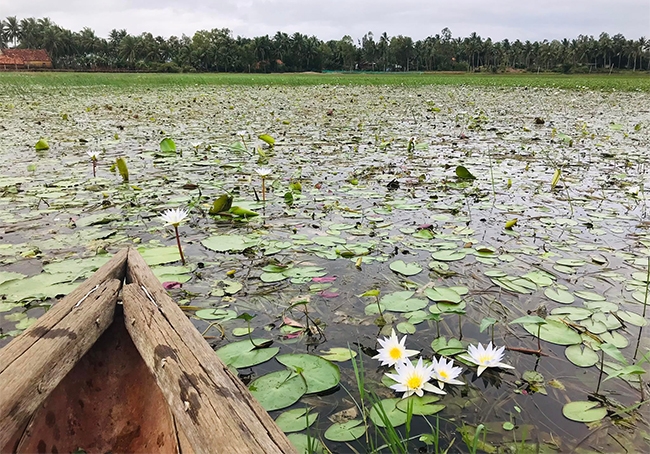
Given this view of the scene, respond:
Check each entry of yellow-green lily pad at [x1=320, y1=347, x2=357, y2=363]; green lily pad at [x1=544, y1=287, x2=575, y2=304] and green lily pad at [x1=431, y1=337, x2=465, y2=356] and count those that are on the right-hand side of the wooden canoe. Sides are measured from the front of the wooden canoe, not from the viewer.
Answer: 3

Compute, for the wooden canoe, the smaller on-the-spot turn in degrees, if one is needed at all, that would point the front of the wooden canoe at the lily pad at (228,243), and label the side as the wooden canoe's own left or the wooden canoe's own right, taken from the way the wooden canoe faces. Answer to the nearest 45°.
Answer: approximately 45° to the wooden canoe's own right

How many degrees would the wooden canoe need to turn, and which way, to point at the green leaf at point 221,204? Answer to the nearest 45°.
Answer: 0° — it already faces it

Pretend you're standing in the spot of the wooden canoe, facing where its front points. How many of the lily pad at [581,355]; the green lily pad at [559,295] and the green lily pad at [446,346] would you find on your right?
3

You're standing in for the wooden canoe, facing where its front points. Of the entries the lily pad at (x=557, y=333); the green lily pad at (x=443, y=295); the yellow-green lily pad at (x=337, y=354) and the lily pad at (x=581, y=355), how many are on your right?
4

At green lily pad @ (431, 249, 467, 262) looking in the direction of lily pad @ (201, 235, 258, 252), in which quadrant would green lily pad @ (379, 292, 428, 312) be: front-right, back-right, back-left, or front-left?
front-left

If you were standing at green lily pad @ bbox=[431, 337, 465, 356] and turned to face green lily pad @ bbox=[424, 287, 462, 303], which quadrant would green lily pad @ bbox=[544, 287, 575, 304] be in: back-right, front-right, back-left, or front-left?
front-right

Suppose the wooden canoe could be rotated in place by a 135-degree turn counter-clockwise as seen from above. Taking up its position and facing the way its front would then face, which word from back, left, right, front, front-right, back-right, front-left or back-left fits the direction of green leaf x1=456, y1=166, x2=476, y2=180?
back

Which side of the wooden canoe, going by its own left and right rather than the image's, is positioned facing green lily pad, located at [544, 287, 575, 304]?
right

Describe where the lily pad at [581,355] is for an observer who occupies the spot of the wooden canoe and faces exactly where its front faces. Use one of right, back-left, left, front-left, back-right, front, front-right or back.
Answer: right

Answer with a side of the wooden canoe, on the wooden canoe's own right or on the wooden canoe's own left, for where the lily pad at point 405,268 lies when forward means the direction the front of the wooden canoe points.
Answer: on the wooden canoe's own right

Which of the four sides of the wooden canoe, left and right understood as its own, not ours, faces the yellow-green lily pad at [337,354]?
right

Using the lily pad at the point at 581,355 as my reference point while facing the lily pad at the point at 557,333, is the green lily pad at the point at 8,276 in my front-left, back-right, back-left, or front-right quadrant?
front-left

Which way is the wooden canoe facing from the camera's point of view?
away from the camera

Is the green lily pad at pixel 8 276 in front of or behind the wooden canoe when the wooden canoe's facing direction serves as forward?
in front

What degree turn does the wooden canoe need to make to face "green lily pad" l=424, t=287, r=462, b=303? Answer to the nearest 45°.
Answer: approximately 90° to its right

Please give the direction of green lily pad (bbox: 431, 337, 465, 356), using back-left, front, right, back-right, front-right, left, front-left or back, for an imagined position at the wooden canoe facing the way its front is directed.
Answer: right
